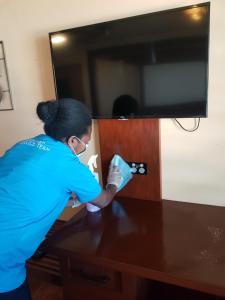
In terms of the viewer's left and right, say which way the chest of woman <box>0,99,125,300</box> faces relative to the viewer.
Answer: facing away from the viewer and to the right of the viewer

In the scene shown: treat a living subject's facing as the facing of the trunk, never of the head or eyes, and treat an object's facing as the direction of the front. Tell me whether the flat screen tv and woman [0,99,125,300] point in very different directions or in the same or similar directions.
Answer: very different directions

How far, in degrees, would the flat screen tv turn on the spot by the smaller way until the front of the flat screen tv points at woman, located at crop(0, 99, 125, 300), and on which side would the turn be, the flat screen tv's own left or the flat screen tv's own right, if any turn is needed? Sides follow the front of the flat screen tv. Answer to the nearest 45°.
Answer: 0° — it already faces them

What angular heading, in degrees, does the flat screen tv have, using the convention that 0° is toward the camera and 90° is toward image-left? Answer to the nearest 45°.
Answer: approximately 45°

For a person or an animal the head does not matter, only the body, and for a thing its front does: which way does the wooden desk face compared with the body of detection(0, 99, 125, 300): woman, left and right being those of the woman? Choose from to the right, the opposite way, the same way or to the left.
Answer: the opposite way

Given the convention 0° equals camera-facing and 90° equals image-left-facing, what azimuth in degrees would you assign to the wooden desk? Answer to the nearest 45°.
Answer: approximately 45°

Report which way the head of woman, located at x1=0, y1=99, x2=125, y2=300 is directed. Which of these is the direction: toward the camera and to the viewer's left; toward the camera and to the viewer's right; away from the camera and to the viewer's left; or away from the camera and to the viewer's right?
away from the camera and to the viewer's right
